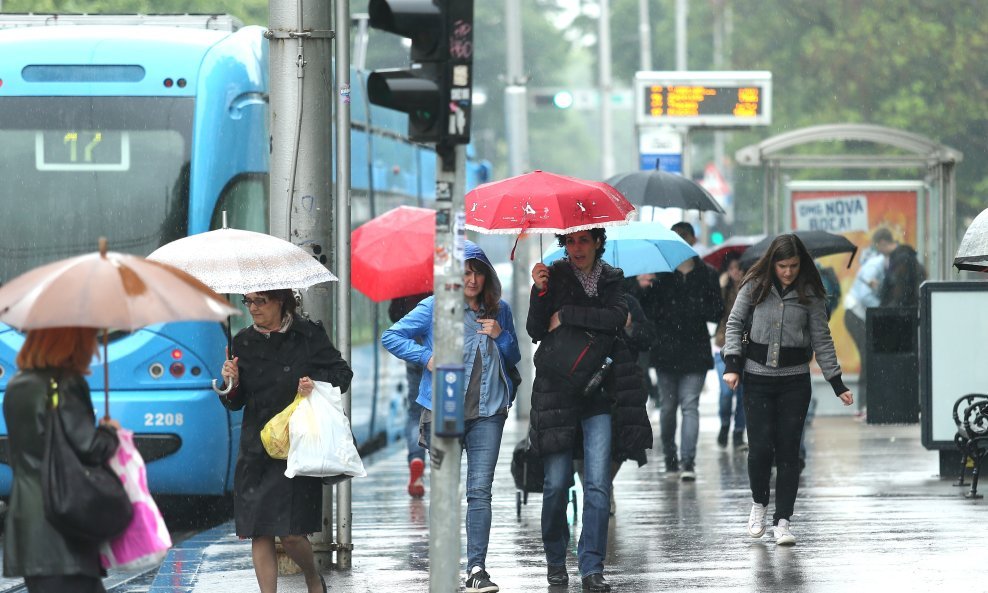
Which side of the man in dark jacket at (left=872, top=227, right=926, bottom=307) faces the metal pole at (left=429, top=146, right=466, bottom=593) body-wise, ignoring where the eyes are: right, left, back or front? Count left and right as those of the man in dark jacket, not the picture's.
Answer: left

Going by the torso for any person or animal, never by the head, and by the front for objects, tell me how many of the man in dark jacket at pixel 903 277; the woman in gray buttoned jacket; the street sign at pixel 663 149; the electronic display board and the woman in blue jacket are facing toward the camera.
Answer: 4

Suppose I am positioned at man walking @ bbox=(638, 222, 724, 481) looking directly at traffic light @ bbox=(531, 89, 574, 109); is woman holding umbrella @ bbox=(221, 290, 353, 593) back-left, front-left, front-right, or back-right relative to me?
back-left

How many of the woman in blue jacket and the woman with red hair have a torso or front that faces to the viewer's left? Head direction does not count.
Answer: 0

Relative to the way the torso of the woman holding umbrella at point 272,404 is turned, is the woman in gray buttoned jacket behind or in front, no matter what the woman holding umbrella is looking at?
behind

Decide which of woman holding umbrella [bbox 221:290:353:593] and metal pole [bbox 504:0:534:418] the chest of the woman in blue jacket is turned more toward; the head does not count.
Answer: the woman holding umbrella

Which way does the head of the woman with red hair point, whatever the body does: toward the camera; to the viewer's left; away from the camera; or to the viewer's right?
away from the camera

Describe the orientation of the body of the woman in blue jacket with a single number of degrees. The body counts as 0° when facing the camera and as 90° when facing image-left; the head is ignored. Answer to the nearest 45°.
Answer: approximately 0°

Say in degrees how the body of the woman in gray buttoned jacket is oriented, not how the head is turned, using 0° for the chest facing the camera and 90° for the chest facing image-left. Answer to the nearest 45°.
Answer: approximately 0°

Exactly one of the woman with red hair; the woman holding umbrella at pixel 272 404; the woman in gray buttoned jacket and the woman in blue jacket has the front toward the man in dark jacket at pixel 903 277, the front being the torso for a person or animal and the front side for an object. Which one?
the woman with red hair

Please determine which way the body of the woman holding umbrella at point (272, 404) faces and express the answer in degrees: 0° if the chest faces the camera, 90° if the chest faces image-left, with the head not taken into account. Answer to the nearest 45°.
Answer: approximately 45°
